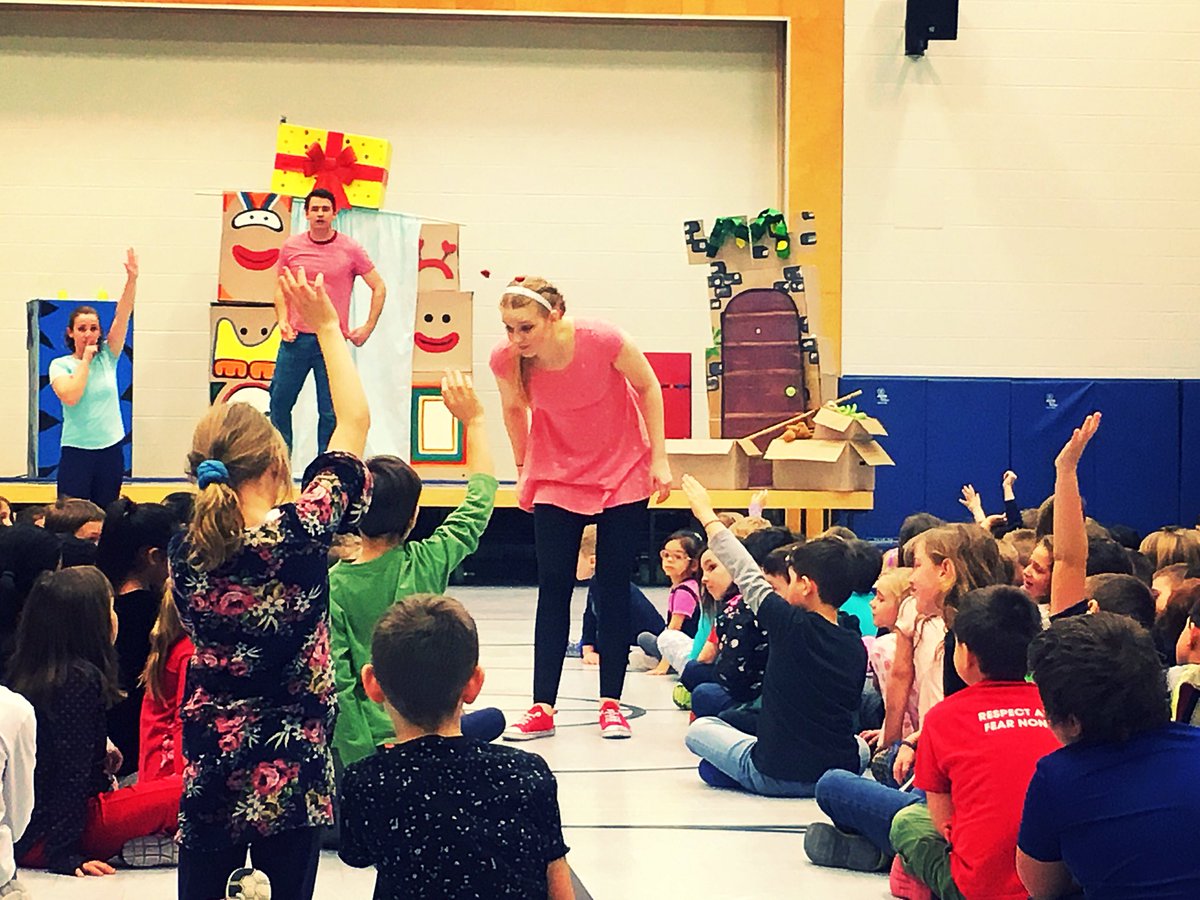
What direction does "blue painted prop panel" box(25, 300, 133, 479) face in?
toward the camera

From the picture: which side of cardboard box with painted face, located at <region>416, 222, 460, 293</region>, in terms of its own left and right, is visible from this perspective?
front

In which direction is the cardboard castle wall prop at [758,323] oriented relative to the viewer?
toward the camera

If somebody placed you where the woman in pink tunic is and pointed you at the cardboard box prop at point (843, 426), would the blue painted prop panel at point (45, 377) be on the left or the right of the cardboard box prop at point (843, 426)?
left

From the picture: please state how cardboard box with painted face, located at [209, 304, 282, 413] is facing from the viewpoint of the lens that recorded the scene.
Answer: facing the viewer

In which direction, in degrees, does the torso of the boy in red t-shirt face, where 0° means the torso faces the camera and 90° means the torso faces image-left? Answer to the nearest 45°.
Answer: approximately 135°

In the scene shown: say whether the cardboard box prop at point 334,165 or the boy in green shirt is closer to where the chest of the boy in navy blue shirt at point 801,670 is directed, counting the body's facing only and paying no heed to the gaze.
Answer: the cardboard box prop

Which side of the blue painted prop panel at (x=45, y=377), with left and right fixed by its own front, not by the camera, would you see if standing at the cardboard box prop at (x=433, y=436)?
left

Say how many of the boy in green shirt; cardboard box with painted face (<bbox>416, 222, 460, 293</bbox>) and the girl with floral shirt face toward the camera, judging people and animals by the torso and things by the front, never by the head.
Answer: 1

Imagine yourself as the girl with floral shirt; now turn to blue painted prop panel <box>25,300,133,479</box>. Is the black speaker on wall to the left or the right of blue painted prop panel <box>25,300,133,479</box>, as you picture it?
right

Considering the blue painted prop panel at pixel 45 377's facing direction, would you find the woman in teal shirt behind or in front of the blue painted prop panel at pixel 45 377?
in front

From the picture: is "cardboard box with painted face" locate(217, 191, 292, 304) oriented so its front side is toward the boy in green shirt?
yes

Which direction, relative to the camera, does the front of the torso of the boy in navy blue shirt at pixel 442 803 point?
away from the camera

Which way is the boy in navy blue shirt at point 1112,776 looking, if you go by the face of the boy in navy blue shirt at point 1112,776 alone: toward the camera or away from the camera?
away from the camera

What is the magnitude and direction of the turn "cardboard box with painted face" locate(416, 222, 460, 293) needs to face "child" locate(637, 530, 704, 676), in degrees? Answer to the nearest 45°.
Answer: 0° — it already faces them

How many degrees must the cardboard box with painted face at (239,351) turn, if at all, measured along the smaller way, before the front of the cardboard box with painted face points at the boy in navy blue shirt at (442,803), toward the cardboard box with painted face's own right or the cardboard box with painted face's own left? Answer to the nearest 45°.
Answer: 0° — it already faces them

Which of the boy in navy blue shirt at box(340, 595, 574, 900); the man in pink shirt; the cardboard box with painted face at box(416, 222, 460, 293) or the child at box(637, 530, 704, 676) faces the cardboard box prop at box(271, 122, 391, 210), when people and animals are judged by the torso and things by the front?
the boy in navy blue shirt
